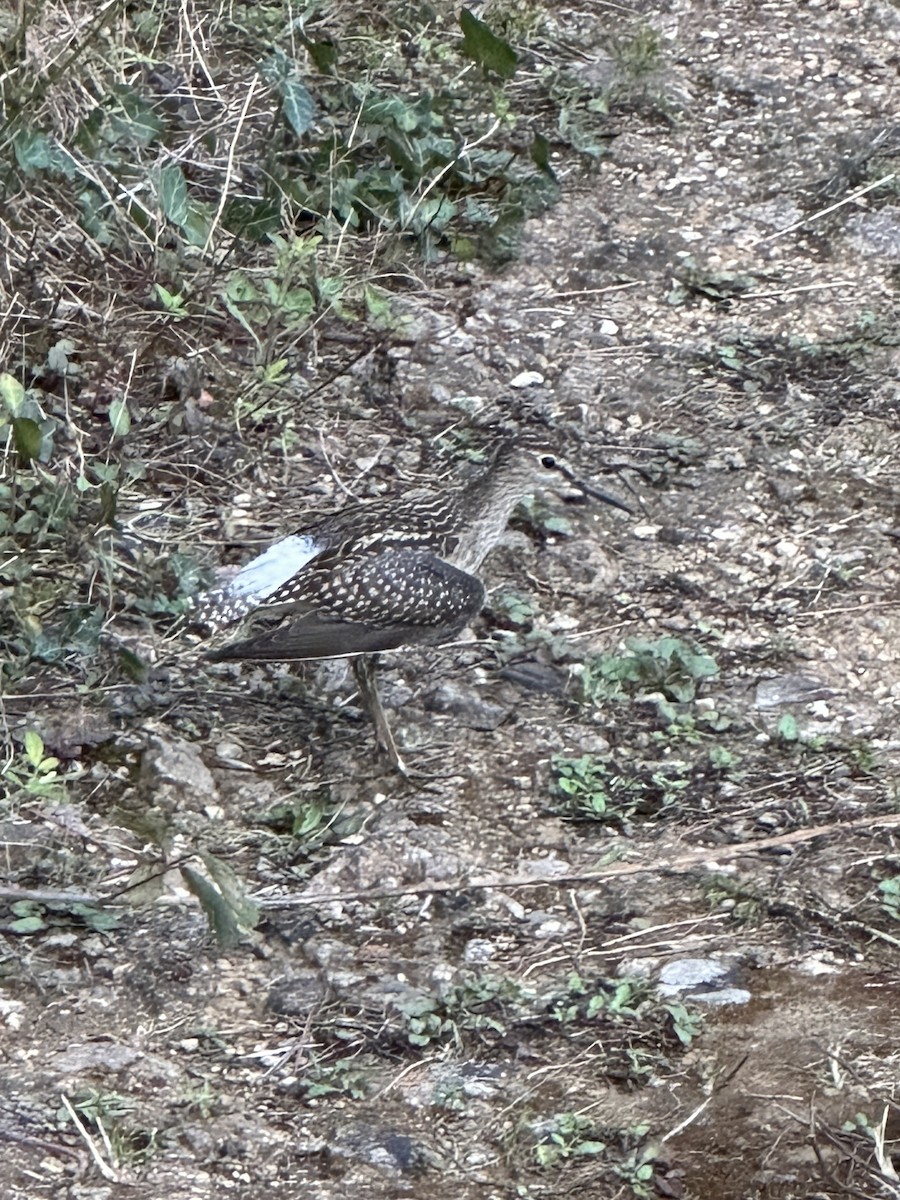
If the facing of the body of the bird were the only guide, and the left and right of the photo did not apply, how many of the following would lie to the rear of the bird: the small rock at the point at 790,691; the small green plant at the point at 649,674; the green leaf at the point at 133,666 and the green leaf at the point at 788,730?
1

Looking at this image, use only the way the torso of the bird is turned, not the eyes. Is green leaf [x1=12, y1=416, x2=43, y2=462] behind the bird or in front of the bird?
behind

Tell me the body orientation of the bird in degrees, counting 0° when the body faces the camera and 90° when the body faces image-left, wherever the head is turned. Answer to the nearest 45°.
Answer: approximately 270°

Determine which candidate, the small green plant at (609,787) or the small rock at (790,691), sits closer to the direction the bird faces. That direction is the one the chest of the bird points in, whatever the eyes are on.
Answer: the small rock

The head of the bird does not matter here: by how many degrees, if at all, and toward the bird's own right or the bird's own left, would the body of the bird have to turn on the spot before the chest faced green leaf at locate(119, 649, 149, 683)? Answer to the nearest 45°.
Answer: approximately 180°

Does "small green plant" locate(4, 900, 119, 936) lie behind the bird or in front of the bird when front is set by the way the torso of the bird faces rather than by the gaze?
behind

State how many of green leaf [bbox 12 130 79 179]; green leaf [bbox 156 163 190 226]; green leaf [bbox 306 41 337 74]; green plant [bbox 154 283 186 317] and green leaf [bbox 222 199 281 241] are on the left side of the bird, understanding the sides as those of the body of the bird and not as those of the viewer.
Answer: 5

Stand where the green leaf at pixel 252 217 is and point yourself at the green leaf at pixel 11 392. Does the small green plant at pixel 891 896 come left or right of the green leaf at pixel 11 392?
left

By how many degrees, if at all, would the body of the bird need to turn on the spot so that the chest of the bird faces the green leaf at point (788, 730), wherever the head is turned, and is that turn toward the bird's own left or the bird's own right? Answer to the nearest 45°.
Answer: approximately 45° to the bird's own right

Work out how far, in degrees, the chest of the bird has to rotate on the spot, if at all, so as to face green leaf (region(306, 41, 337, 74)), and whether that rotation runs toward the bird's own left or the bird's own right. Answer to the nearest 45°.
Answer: approximately 90° to the bird's own left

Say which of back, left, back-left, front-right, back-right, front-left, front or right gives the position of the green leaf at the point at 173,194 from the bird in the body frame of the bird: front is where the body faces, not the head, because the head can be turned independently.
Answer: left

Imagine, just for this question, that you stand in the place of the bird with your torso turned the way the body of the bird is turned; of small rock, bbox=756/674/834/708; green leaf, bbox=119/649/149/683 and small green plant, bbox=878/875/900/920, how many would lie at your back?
1

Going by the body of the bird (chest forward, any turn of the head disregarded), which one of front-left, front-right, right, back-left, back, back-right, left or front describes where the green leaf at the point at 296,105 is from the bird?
left

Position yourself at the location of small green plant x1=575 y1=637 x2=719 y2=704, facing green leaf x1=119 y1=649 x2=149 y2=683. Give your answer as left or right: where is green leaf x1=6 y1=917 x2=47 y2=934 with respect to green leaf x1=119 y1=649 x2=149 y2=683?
left

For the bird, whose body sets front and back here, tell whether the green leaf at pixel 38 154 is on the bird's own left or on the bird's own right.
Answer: on the bird's own left

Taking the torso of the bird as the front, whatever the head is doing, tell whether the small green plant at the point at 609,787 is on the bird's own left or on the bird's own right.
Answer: on the bird's own right
